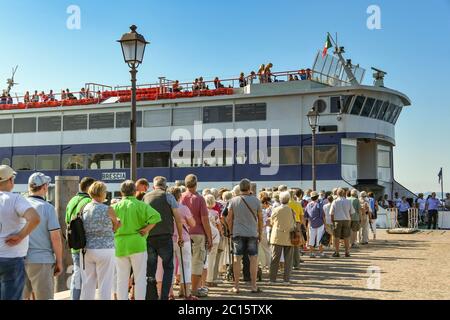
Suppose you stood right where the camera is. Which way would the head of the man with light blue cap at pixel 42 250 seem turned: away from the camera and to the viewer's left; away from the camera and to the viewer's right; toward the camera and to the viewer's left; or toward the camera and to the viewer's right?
away from the camera and to the viewer's right

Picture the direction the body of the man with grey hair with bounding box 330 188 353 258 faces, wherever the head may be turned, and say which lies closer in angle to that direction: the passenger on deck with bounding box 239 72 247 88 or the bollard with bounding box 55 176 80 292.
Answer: the passenger on deck

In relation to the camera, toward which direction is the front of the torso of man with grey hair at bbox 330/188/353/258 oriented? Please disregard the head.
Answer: away from the camera

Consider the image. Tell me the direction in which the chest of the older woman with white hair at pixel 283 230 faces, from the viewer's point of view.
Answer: away from the camera

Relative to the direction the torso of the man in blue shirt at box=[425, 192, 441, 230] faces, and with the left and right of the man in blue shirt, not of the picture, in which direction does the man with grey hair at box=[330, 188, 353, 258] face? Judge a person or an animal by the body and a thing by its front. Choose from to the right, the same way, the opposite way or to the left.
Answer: the opposite way

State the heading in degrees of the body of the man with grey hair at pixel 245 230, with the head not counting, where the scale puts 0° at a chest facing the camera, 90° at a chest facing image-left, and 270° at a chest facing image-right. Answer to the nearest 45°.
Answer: approximately 180°

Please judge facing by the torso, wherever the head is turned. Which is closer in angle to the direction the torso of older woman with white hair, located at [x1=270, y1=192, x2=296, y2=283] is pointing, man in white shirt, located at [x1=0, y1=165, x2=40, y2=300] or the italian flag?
the italian flag

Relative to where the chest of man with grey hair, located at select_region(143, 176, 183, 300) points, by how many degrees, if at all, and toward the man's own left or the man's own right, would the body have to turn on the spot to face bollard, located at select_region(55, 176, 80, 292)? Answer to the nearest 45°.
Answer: approximately 45° to the man's own left

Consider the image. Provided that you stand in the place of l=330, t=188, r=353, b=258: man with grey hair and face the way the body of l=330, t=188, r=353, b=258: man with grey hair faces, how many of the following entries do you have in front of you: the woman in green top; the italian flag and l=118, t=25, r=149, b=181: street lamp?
1

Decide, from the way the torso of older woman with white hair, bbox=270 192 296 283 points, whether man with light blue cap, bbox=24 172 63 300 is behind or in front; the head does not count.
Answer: behind

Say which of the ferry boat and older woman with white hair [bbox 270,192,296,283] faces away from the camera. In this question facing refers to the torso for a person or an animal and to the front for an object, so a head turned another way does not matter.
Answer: the older woman with white hair

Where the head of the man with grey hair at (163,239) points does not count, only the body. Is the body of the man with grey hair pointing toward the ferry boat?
yes

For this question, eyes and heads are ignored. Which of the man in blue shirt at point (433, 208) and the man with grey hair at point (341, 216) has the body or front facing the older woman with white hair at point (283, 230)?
the man in blue shirt

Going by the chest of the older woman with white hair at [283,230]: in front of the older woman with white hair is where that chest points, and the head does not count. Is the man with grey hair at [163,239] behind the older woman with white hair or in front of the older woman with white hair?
behind
